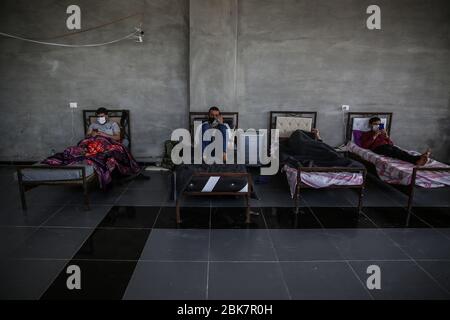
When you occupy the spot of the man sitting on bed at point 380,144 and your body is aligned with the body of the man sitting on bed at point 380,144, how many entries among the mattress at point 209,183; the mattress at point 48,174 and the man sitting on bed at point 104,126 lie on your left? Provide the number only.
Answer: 0

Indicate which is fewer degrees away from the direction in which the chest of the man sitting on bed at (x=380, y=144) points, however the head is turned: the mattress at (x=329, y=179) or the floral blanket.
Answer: the mattress

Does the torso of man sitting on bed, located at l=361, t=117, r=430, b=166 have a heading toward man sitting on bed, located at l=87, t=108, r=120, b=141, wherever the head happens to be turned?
no

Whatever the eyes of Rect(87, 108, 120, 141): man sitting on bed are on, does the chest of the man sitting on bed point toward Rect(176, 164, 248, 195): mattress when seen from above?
no

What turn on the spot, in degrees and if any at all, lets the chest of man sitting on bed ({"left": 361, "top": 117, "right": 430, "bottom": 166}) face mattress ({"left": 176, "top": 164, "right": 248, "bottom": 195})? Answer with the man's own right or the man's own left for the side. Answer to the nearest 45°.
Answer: approximately 90° to the man's own right

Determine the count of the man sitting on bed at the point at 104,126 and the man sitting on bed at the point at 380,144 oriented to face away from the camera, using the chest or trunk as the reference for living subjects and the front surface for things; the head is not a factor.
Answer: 0

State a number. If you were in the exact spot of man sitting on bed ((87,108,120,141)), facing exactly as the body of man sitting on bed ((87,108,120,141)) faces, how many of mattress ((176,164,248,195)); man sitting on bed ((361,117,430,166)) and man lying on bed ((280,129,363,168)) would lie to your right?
0

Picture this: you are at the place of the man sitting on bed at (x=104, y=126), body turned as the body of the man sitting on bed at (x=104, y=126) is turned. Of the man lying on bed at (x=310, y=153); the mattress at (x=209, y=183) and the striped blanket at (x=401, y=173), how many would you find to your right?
0

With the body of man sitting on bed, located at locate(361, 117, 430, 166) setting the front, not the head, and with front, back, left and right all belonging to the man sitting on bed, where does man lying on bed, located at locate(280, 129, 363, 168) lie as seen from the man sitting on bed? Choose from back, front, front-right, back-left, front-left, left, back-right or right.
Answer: right

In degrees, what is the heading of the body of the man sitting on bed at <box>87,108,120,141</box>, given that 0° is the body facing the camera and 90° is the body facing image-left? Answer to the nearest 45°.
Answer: approximately 45°

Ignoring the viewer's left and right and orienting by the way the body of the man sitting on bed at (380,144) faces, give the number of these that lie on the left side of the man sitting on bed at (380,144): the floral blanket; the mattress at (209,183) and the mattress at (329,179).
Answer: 0

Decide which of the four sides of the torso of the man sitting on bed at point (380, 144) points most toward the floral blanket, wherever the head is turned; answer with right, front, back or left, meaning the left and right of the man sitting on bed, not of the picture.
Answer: right

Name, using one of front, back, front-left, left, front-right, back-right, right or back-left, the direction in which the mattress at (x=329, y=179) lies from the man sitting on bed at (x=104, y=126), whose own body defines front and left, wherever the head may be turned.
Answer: left

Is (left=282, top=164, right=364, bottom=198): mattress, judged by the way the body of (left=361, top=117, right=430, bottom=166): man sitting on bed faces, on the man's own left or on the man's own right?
on the man's own right

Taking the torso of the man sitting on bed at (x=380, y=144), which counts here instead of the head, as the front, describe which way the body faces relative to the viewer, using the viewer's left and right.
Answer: facing the viewer and to the right of the viewer

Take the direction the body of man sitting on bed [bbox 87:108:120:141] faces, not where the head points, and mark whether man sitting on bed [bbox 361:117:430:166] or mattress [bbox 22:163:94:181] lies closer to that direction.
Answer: the mattress

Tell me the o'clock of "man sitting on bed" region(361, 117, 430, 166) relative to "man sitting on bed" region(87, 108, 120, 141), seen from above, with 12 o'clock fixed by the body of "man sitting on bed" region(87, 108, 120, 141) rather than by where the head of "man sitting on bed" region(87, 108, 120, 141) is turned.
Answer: "man sitting on bed" region(361, 117, 430, 166) is roughly at 8 o'clock from "man sitting on bed" region(87, 108, 120, 141).

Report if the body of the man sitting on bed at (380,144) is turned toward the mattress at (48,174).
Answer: no
